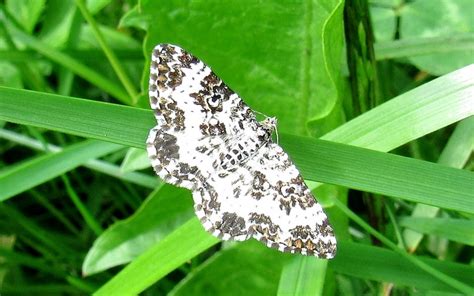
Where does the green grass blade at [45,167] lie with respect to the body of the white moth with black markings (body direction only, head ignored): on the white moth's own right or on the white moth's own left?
on the white moth's own left

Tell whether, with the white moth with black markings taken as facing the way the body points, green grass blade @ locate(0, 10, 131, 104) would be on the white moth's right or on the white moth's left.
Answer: on the white moth's left

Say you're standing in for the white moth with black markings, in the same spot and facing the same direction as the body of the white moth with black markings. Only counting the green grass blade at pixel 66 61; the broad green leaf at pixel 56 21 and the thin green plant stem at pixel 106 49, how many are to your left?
3

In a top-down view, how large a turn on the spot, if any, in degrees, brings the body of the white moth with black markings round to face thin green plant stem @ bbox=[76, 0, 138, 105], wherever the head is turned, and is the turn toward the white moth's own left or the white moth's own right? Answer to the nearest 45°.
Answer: approximately 90° to the white moth's own left

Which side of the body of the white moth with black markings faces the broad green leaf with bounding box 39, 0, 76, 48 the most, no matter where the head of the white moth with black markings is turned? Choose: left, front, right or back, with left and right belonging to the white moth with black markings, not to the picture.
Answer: left

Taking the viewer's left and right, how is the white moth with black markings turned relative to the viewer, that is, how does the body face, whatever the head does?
facing away from the viewer and to the right of the viewer
